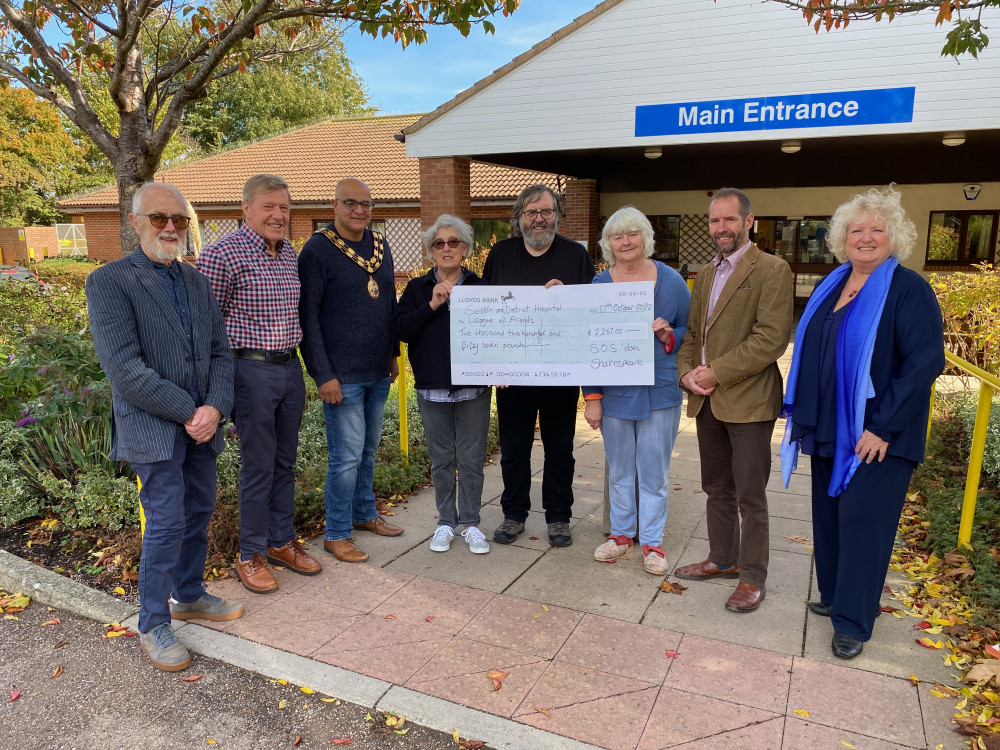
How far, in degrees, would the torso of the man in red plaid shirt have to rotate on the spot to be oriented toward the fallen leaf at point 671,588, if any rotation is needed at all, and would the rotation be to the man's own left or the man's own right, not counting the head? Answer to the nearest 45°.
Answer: approximately 45° to the man's own left

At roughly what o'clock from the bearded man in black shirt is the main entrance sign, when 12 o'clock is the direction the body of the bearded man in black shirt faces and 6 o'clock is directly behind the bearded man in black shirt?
The main entrance sign is roughly at 7 o'clock from the bearded man in black shirt.

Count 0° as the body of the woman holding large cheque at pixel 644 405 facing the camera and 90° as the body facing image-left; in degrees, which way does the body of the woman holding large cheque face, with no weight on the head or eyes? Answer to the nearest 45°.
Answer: approximately 0°

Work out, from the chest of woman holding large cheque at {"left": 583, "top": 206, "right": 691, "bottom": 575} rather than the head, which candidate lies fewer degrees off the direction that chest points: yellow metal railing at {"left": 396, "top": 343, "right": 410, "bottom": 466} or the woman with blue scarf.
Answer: the woman with blue scarf

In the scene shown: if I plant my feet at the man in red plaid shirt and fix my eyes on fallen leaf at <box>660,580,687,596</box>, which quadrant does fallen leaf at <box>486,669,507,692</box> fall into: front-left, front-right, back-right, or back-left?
front-right

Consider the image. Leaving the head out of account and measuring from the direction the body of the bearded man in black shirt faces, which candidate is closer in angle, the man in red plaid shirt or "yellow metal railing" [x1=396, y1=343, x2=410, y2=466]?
the man in red plaid shirt

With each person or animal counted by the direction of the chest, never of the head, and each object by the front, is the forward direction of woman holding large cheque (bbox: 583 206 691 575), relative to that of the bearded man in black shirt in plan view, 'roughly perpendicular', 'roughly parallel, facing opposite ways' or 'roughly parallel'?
roughly parallel

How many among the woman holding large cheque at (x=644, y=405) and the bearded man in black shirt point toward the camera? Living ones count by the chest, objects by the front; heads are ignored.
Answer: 2

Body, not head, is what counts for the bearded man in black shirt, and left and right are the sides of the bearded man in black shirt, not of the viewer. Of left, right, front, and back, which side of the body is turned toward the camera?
front

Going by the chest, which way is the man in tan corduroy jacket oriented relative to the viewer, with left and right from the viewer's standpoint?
facing the viewer and to the left of the viewer

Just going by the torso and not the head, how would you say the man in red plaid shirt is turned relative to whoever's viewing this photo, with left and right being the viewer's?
facing the viewer and to the right of the viewer

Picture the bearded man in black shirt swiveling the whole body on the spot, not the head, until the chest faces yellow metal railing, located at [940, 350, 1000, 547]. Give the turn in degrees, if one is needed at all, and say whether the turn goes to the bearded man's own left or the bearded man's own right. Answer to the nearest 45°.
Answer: approximately 90° to the bearded man's own left
